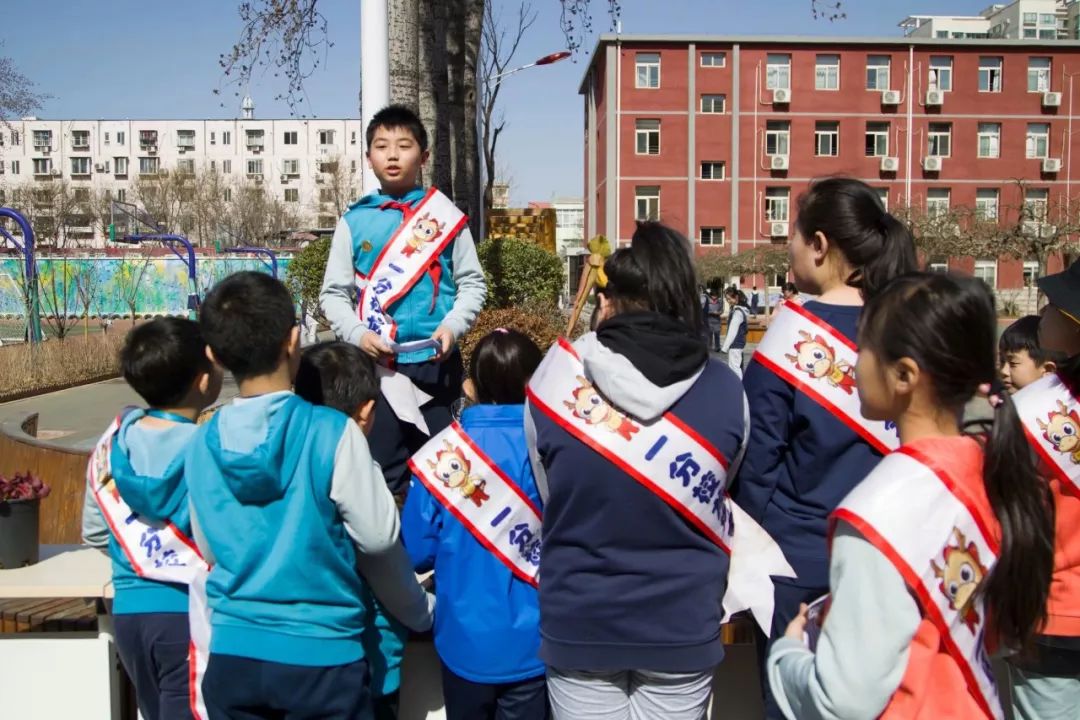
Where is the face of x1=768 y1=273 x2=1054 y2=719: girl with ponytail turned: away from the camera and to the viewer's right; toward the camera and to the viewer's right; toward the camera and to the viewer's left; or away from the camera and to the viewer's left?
away from the camera and to the viewer's left

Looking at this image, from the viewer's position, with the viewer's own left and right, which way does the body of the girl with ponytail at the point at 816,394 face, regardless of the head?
facing away from the viewer and to the left of the viewer

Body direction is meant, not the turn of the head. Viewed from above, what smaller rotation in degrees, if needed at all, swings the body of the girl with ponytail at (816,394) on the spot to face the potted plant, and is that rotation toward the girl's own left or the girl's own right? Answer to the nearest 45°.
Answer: approximately 45° to the girl's own left

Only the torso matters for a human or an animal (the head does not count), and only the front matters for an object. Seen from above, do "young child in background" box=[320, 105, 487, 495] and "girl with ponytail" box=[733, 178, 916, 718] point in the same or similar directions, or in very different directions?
very different directions

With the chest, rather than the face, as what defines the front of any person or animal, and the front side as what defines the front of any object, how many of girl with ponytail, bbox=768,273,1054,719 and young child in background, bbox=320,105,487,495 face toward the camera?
1

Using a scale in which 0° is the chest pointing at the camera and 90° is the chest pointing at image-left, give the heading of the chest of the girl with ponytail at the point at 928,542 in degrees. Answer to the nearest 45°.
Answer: approximately 135°

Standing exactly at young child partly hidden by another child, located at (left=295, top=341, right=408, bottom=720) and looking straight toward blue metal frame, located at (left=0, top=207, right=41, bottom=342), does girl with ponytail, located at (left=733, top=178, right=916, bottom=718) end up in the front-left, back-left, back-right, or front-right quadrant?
back-right

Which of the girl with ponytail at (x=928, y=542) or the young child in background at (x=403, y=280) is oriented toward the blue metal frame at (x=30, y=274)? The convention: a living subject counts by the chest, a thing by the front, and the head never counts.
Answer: the girl with ponytail

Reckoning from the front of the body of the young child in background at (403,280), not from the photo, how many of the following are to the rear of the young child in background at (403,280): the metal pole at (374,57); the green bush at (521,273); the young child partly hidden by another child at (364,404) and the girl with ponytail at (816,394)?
2
